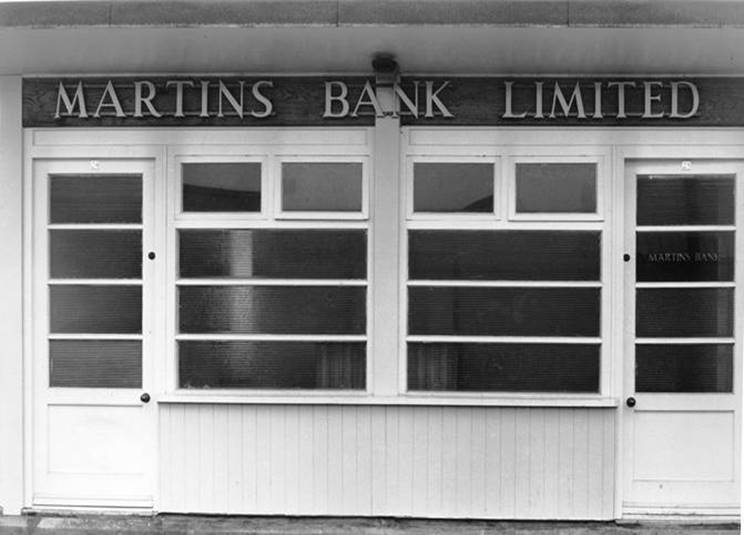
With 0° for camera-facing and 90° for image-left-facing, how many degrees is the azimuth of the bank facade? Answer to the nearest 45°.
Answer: approximately 0°
